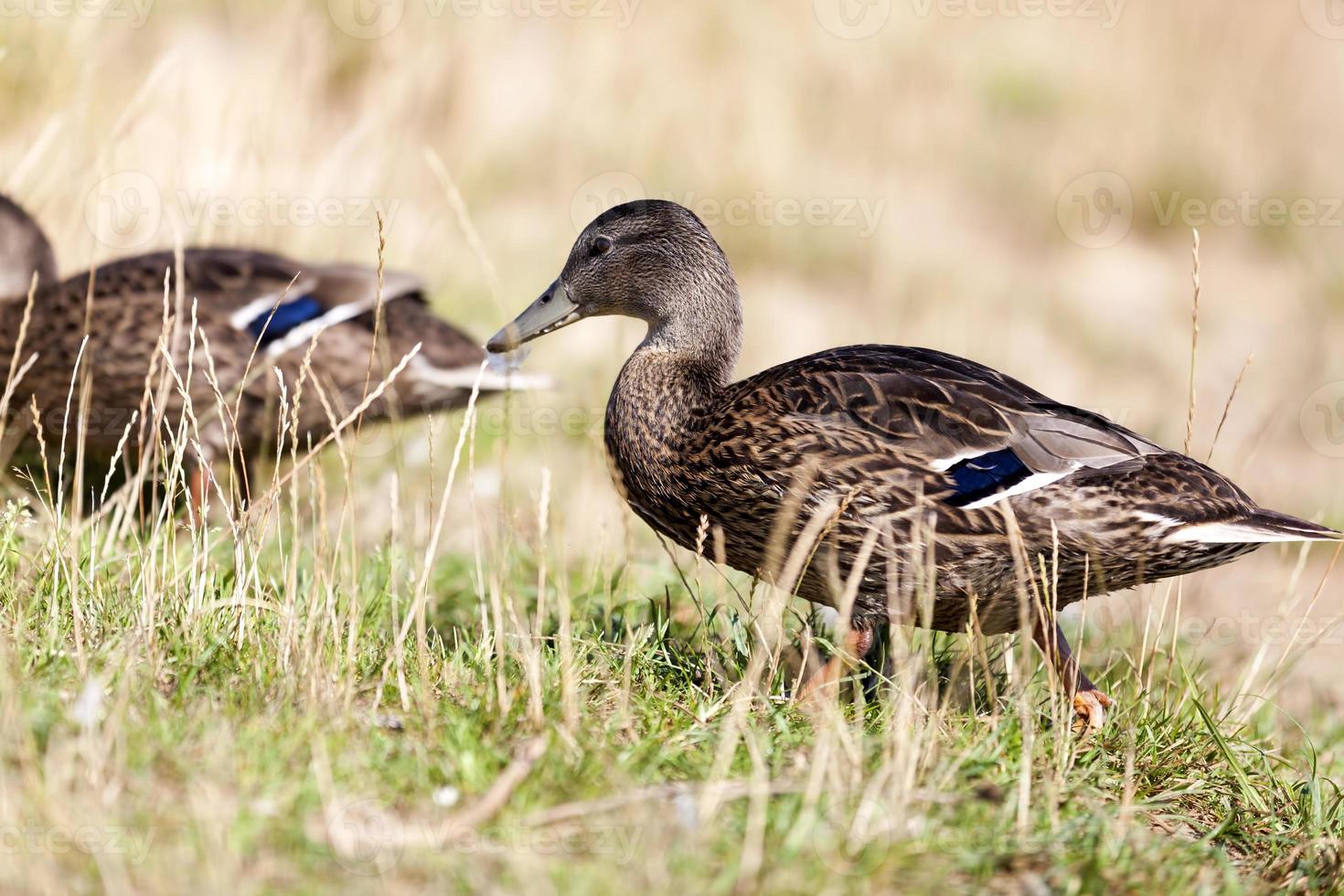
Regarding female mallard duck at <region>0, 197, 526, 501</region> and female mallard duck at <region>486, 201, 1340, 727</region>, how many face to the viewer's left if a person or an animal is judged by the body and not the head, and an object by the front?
2

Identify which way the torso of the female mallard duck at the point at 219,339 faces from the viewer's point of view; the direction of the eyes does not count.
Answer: to the viewer's left

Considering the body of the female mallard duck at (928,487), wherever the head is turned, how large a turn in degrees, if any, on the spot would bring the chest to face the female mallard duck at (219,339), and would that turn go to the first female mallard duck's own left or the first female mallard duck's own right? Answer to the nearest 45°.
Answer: approximately 45° to the first female mallard duck's own right

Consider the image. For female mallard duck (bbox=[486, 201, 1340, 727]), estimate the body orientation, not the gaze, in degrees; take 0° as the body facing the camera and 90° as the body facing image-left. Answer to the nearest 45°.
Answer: approximately 90°

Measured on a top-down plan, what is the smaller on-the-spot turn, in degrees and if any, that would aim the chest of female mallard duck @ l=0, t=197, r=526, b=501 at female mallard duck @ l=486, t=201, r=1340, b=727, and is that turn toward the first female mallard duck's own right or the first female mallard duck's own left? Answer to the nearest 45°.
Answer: approximately 135° to the first female mallard duck's own left
